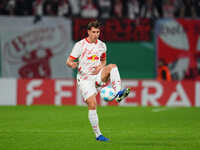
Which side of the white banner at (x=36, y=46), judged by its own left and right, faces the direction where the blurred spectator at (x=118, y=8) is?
left

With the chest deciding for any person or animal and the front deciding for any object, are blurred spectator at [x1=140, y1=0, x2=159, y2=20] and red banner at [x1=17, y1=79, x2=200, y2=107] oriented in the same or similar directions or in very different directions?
same or similar directions

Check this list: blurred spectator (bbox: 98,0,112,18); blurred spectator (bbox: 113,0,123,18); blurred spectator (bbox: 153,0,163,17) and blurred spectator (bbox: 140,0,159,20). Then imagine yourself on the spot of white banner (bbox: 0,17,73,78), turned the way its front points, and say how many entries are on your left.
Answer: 4

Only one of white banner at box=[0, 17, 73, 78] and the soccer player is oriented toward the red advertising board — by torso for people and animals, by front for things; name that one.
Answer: the white banner

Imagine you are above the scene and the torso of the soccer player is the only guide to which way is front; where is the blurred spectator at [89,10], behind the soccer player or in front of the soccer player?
behind

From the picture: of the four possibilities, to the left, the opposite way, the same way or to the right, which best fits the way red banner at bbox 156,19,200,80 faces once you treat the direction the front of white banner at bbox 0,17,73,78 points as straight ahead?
the same way

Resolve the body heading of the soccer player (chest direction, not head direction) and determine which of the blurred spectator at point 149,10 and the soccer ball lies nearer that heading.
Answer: the soccer ball

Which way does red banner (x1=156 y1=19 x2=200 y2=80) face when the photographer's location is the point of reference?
facing the viewer

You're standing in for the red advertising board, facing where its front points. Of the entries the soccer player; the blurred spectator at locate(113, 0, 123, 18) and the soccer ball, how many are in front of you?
2

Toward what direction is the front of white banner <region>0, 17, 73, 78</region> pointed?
toward the camera

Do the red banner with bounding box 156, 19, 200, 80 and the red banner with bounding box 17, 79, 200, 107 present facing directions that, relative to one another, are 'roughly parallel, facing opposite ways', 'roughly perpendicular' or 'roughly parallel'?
roughly parallel
